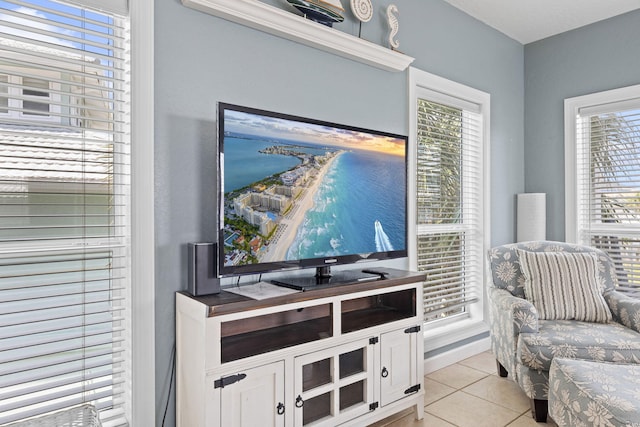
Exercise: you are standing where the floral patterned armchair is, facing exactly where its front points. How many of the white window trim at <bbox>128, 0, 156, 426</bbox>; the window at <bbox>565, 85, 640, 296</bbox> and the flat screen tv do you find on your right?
2

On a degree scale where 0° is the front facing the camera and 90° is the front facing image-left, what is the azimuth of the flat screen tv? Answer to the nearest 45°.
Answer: approximately 315°

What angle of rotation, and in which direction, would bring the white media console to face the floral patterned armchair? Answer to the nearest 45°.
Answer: approximately 45° to its left

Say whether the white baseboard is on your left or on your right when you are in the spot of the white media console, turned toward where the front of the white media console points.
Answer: on your left

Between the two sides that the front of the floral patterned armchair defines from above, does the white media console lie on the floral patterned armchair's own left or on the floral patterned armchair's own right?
on the floral patterned armchair's own right

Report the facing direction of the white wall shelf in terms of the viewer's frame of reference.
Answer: facing the viewer and to the right of the viewer

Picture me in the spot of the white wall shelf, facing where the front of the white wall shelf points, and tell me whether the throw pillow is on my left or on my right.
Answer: on my left

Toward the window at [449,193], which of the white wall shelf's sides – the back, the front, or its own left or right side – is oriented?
left

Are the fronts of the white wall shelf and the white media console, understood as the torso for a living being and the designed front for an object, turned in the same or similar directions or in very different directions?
same or similar directions
